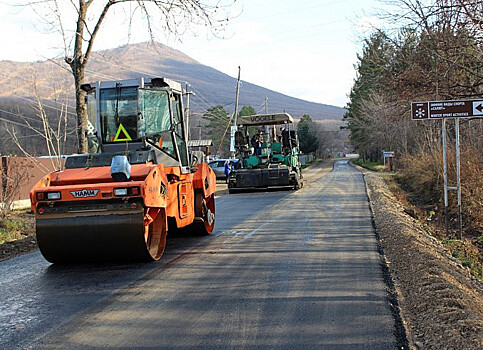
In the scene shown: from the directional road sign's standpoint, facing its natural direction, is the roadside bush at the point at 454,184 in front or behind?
behind

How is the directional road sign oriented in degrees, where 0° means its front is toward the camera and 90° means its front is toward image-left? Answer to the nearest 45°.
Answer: approximately 0°

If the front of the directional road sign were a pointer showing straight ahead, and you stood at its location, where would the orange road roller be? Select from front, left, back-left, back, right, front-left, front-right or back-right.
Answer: front-right

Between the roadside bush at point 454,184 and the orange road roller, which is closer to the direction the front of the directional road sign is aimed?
the orange road roller
